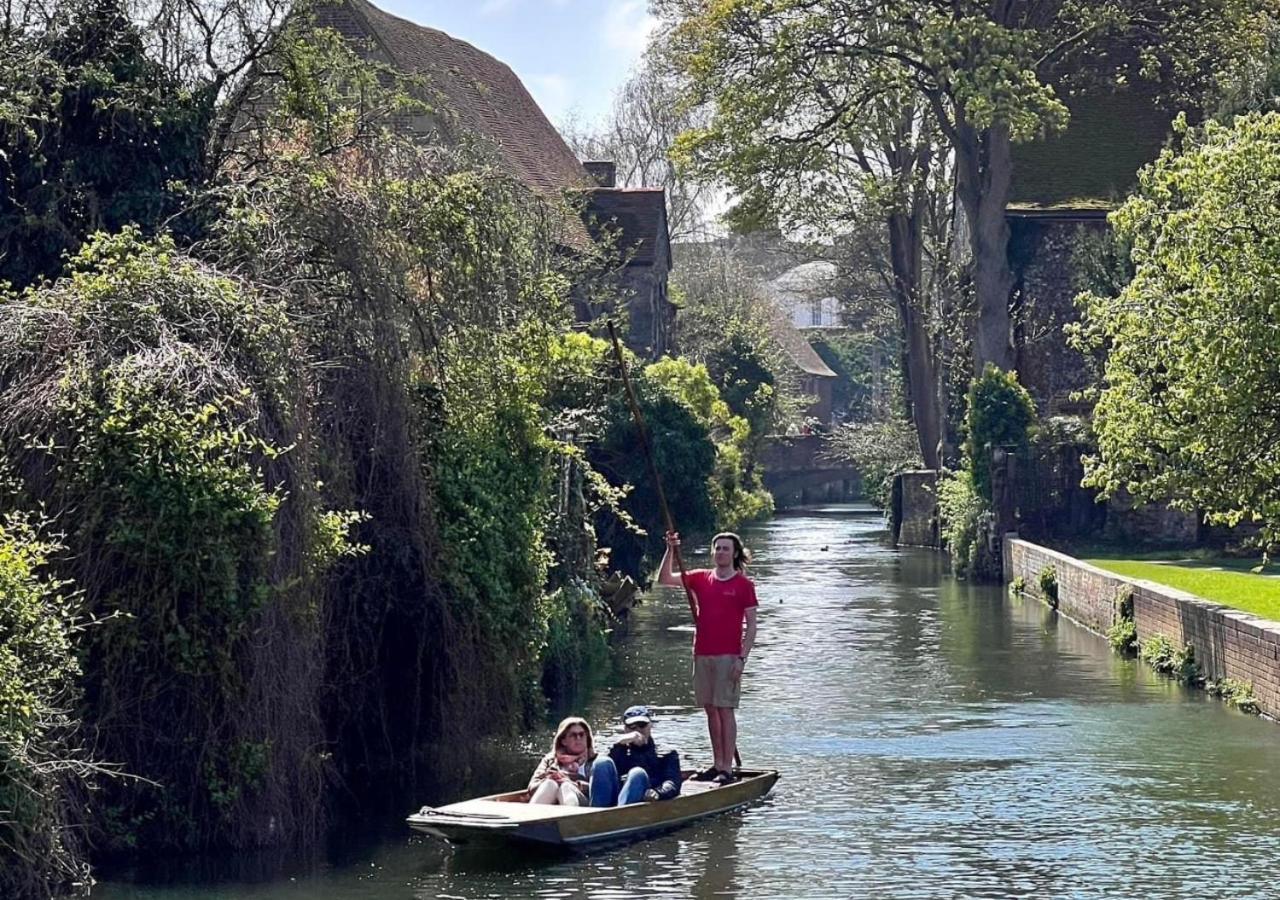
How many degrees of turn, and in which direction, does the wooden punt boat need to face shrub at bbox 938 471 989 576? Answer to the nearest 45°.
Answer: approximately 135° to its right

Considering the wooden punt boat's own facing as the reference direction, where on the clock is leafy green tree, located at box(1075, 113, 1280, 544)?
The leafy green tree is roughly at 6 o'clock from the wooden punt boat.

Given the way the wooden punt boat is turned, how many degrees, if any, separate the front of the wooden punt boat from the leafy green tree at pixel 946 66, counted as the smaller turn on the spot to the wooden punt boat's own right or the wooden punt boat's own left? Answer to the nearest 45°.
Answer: approximately 135° to the wooden punt boat's own right

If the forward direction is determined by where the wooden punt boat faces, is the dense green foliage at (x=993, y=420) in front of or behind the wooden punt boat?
behind

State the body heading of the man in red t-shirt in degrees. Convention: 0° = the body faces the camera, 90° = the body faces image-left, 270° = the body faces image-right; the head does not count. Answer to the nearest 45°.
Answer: approximately 45°

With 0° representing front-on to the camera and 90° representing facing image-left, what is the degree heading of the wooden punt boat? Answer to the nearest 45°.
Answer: approximately 45°
